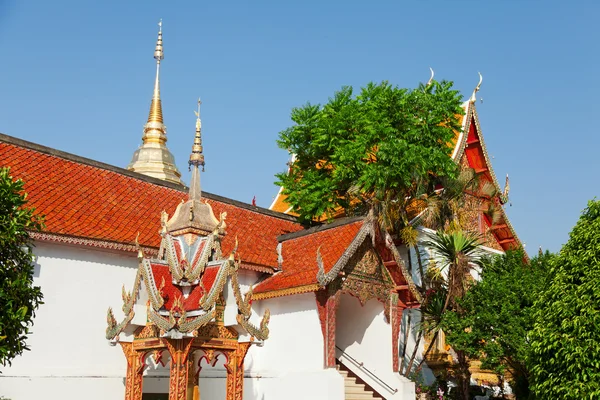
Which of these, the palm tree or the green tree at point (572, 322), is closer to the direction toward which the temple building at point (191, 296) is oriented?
the green tree

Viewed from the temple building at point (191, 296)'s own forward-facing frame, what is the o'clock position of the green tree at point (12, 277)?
The green tree is roughly at 2 o'clock from the temple building.

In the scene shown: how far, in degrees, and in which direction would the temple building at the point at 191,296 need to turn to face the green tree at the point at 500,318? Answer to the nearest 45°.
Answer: approximately 45° to its left

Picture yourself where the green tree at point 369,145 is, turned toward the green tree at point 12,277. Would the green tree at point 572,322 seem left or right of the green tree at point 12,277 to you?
left

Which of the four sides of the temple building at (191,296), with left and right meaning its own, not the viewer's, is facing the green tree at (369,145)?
left

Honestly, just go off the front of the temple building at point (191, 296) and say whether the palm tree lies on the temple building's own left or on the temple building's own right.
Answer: on the temple building's own left

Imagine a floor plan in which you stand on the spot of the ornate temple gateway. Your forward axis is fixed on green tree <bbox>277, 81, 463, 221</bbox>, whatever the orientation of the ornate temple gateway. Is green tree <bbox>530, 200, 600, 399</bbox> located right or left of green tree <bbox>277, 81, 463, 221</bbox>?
right

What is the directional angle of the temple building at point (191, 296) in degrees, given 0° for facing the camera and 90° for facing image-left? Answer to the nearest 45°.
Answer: approximately 315°
